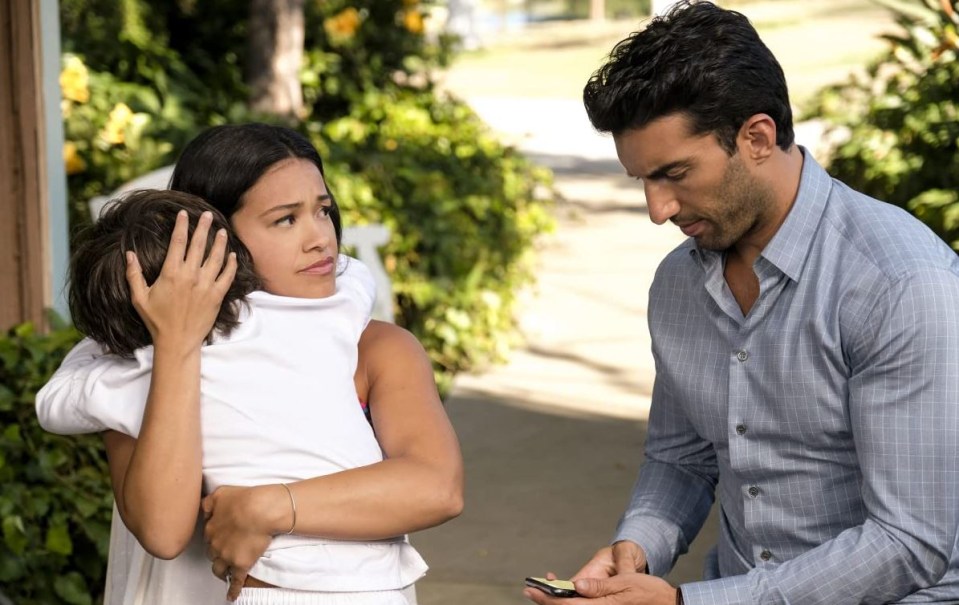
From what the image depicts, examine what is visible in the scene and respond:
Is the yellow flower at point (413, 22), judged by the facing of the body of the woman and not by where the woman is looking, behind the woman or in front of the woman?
behind

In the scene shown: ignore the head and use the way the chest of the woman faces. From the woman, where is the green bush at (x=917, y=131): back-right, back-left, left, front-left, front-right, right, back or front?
back-left

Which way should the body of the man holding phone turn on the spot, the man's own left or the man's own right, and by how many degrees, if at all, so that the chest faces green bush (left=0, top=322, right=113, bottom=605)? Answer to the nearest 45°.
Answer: approximately 90° to the man's own right

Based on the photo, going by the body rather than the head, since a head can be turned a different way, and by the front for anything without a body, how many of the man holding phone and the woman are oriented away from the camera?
0

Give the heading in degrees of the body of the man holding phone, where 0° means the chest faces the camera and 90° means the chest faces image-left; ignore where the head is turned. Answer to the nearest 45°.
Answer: approximately 45°

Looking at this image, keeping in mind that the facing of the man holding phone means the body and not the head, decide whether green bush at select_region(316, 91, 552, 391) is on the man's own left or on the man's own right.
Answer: on the man's own right

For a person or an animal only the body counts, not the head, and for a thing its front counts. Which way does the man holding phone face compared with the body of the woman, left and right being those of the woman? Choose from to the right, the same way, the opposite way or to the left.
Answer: to the right

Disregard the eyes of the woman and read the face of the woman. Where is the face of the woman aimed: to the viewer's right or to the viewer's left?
to the viewer's right

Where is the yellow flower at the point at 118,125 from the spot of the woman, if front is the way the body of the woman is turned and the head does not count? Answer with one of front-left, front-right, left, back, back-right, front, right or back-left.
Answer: back

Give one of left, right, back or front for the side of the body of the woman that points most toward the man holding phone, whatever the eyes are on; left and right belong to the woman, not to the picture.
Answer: left

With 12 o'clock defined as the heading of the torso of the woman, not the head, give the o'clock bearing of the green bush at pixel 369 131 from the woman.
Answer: The green bush is roughly at 6 o'clock from the woman.

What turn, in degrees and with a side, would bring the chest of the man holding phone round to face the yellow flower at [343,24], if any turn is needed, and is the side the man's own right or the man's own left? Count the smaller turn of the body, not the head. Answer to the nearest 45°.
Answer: approximately 90° to the man's own right
